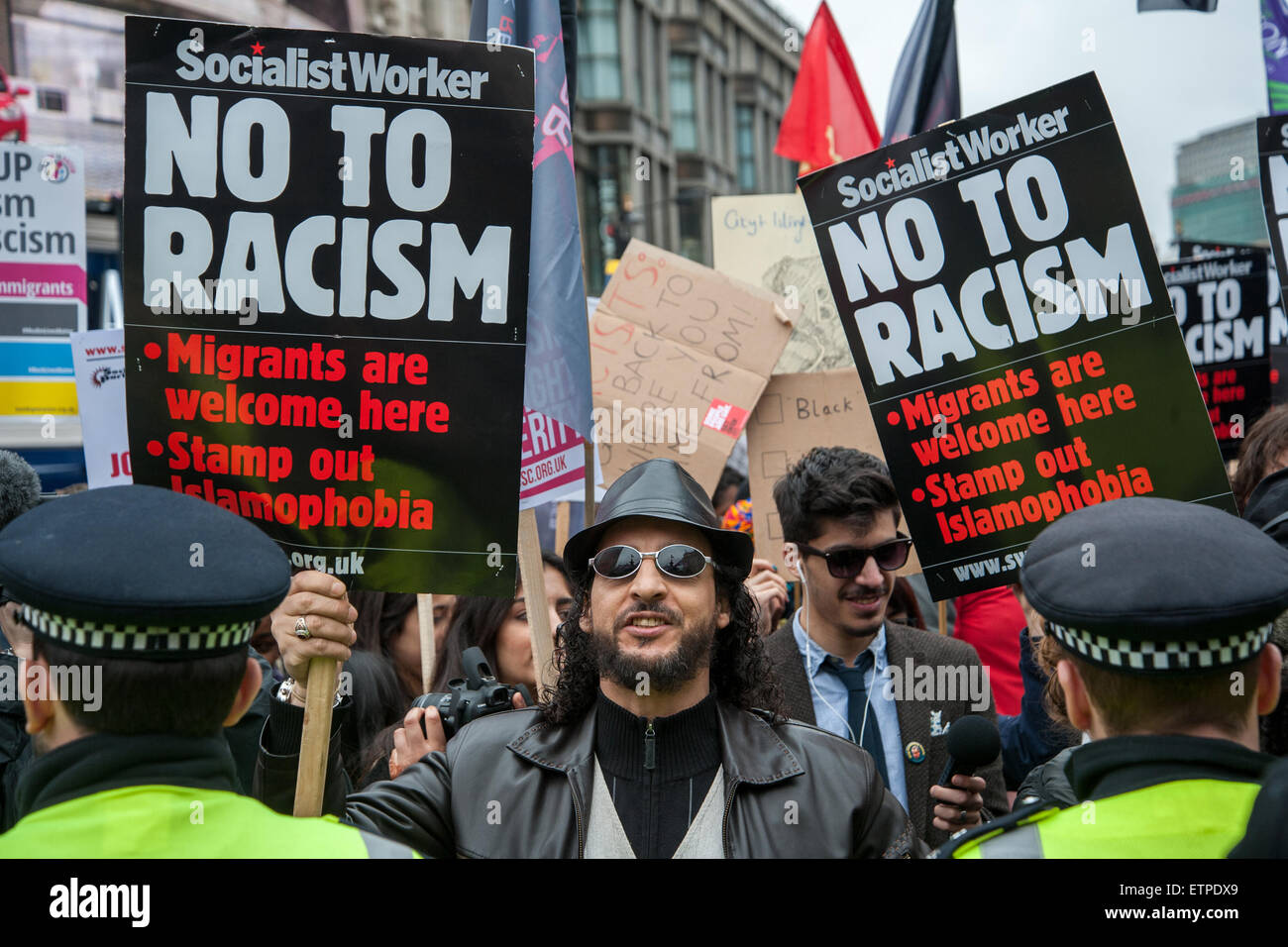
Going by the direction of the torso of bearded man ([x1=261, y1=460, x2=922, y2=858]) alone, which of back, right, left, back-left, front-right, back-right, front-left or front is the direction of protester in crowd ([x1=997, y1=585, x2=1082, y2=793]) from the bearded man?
back-left

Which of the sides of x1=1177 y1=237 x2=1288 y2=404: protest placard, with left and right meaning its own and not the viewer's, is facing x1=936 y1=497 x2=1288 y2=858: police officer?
front

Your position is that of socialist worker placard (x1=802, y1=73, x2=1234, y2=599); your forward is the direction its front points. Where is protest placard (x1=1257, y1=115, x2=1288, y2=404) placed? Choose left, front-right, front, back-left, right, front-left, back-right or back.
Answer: back-left

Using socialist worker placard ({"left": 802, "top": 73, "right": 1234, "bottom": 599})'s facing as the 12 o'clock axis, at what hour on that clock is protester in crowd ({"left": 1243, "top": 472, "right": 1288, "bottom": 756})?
The protester in crowd is roughly at 10 o'clock from the socialist worker placard.

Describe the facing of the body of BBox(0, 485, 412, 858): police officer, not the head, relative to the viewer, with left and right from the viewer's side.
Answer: facing away from the viewer

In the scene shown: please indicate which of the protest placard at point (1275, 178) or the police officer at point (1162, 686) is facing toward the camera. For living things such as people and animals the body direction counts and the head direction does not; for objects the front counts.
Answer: the protest placard

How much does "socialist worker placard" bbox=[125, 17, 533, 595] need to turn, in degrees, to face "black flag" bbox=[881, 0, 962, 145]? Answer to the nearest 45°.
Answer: approximately 135° to its left

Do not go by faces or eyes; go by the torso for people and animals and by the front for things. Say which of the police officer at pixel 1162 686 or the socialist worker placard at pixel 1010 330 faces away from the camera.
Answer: the police officer

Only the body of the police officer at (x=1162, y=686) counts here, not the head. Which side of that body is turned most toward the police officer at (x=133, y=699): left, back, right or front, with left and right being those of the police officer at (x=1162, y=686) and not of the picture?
left

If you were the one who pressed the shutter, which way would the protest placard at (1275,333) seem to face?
facing the viewer

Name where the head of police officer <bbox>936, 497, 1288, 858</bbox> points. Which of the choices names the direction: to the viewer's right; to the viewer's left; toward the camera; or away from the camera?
away from the camera

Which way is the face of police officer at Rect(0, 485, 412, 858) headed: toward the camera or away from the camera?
away from the camera

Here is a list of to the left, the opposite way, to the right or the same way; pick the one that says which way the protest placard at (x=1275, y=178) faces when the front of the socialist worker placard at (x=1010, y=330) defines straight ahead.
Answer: the same way

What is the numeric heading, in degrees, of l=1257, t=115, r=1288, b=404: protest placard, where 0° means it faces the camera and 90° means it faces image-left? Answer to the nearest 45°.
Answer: approximately 0°

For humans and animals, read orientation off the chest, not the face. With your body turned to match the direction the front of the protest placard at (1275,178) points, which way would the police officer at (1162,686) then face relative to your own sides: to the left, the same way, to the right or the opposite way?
the opposite way

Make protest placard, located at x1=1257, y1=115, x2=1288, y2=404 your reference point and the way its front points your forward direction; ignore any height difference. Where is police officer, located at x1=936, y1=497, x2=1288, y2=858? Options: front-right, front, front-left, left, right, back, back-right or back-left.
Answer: front
